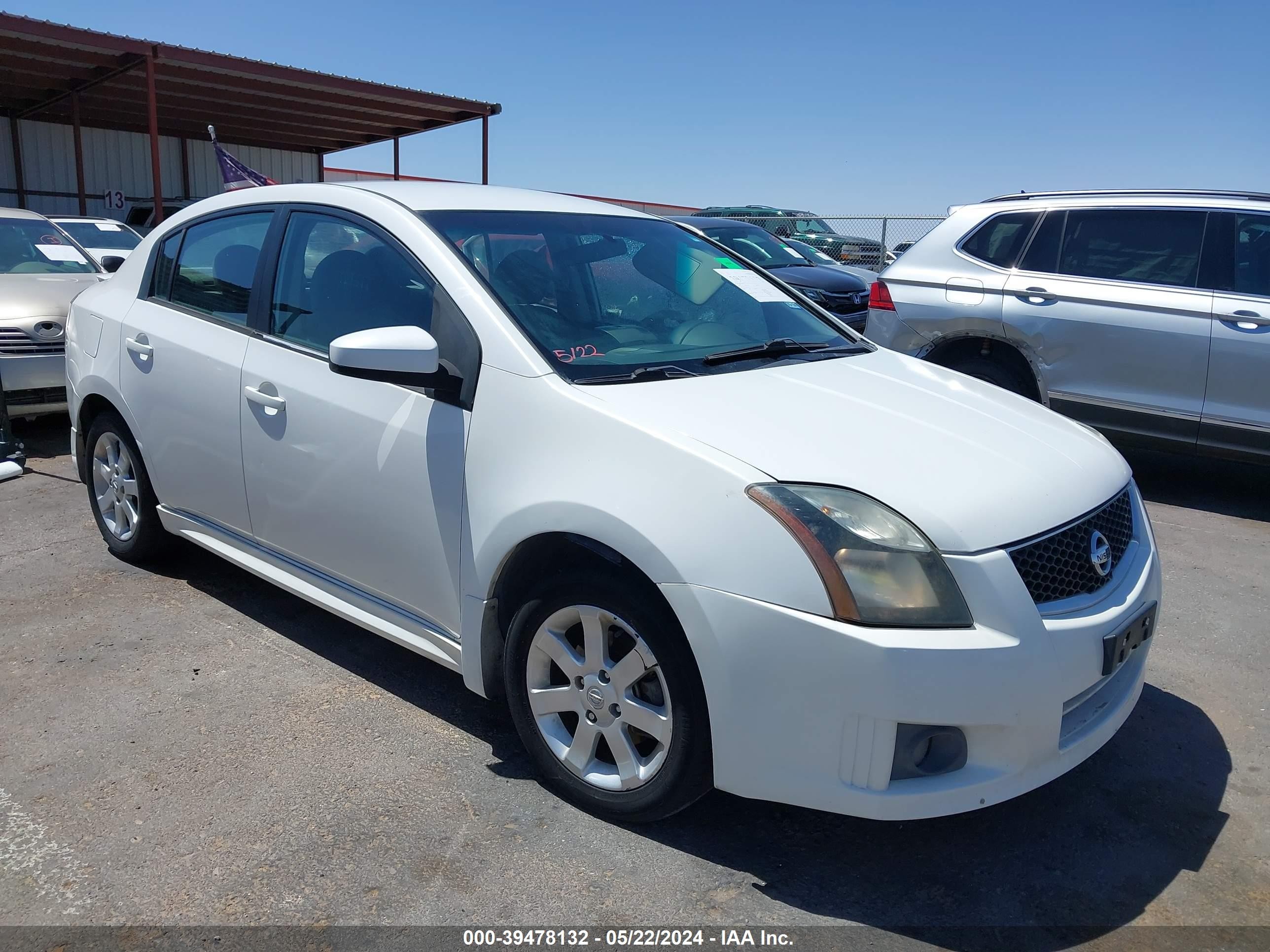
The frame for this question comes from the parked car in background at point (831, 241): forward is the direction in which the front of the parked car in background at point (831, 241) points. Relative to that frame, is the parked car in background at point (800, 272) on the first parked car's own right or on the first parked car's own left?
on the first parked car's own right

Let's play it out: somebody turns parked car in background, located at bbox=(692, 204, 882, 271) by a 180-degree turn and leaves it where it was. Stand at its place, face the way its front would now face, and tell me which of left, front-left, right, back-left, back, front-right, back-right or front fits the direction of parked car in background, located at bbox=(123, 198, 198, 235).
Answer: front-left

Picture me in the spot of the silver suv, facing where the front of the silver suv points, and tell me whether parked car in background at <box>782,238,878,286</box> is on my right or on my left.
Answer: on my left

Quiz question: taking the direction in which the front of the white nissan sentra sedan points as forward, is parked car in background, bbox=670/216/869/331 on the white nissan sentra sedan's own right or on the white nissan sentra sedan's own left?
on the white nissan sentra sedan's own left

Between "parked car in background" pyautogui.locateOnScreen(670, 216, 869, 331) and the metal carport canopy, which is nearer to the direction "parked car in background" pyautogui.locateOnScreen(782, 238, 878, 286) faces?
the parked car in background

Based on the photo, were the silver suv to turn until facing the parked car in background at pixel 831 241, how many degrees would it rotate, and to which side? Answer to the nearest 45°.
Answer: approximately 90° to its left

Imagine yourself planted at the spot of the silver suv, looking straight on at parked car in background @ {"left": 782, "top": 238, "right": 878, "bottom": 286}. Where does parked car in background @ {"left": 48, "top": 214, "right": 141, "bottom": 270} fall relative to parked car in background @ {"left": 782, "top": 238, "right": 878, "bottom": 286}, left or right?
left

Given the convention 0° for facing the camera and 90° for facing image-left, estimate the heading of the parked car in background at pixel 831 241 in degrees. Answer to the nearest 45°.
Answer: approximately 315°

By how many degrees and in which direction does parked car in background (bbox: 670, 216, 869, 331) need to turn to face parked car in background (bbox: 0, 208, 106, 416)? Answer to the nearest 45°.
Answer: approximately 90° to its right

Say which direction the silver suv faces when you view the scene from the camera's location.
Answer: facing to the right of the viewer

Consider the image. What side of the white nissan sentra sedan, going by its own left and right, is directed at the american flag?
back

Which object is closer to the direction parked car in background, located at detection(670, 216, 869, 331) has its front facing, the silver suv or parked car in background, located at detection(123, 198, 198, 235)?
the silver suv
